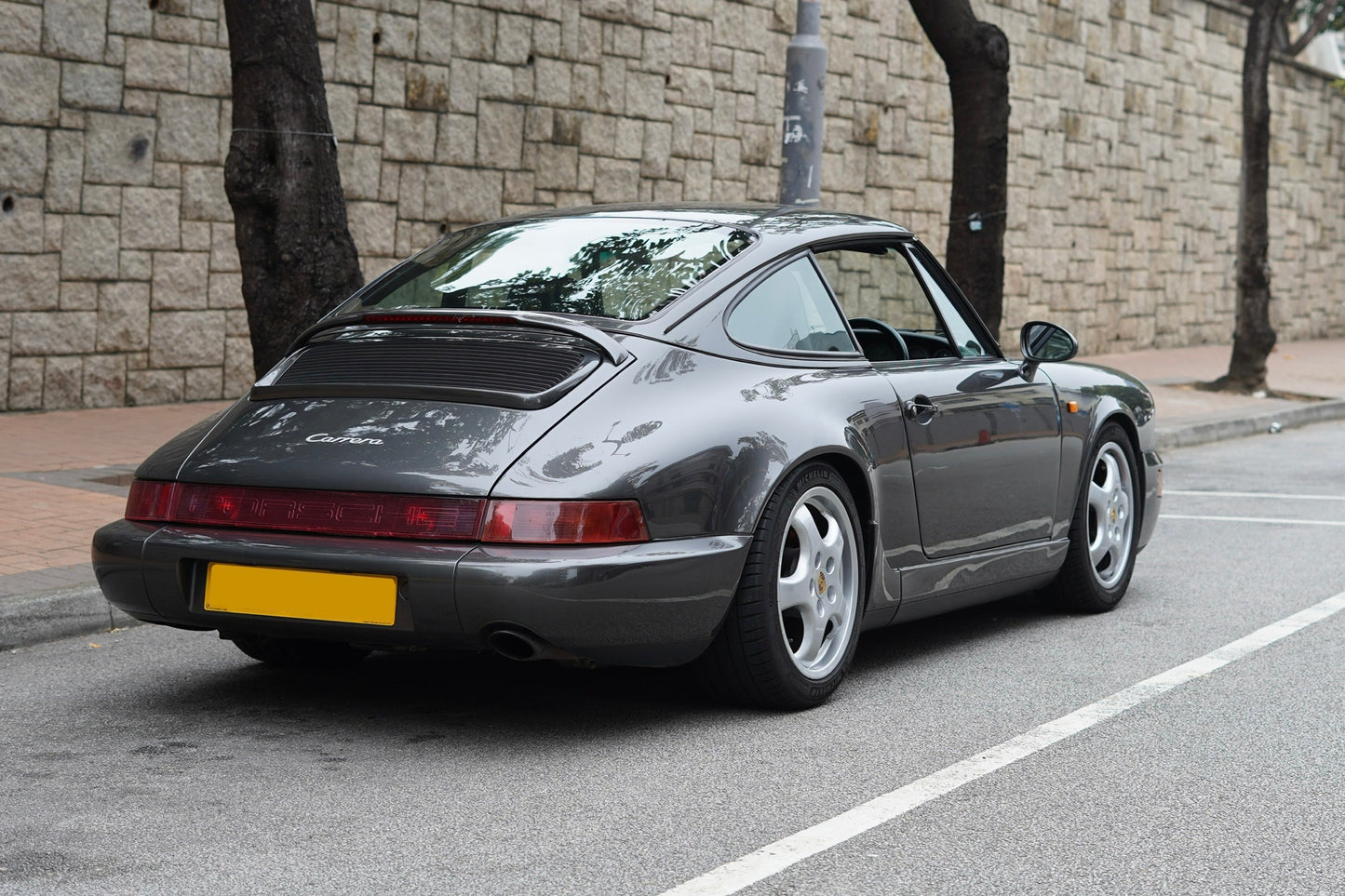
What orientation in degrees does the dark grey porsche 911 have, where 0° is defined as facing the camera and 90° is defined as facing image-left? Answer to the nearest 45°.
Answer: approximately 225°

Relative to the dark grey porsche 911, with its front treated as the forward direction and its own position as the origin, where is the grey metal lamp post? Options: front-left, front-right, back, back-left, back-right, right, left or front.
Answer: front-left
